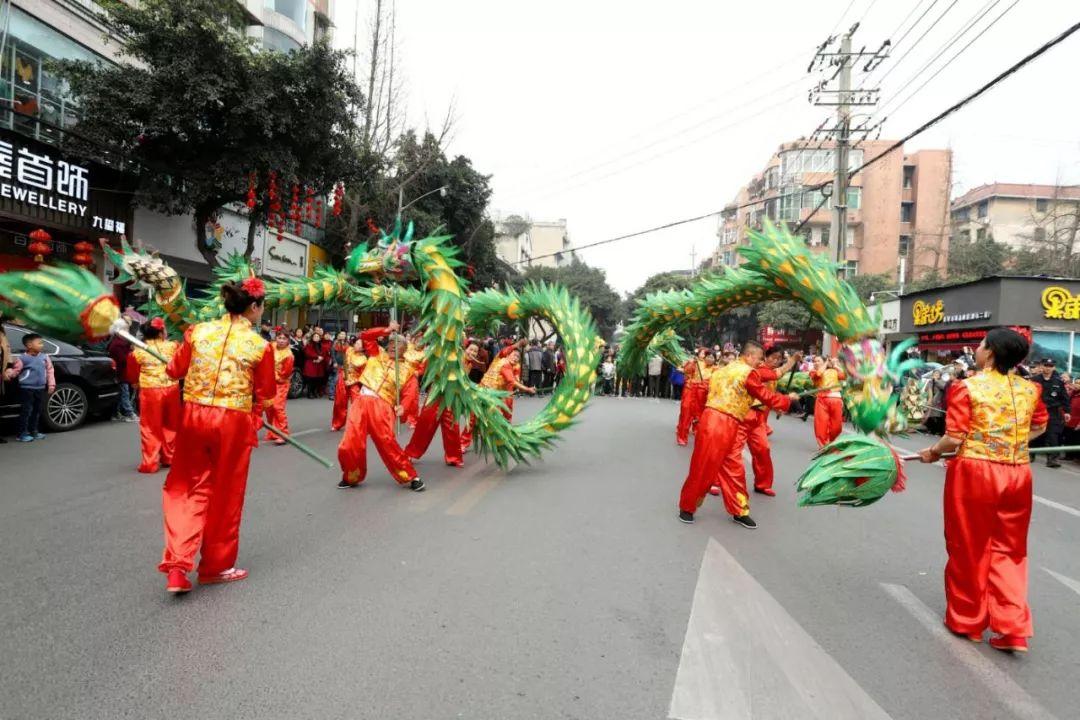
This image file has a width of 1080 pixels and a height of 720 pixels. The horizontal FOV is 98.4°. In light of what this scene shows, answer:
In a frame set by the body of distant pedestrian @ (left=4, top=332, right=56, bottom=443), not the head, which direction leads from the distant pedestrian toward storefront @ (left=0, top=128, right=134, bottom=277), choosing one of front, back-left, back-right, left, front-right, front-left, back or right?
back-left

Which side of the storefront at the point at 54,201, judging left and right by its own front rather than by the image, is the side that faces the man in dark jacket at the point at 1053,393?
front

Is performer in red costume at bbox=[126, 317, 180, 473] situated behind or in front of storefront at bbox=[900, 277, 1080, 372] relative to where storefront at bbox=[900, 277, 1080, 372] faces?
in front

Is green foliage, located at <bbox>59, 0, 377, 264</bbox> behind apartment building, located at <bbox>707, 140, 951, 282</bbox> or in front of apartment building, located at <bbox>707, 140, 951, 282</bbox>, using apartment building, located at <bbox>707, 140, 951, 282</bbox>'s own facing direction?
in front

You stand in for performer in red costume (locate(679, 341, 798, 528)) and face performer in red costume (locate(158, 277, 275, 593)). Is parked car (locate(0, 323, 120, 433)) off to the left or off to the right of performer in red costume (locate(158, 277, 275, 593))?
right

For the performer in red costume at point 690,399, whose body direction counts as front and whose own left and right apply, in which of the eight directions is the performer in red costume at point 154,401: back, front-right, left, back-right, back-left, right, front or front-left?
back-right

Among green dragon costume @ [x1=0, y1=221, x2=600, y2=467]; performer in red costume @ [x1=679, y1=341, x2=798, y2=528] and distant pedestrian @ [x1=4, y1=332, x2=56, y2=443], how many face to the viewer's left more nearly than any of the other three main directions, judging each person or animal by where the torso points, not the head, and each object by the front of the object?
1

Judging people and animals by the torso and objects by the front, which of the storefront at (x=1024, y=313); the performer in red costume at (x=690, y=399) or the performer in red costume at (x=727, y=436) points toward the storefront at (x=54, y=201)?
the storefront at (x=1024, y=313)

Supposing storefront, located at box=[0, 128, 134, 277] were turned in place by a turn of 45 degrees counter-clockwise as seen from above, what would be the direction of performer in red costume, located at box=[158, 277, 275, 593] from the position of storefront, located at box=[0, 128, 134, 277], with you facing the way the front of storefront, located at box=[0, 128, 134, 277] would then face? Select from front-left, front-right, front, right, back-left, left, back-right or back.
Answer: right

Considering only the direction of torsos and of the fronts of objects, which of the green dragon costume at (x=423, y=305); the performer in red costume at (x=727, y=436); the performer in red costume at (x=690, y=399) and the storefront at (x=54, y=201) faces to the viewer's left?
the green dragon costume
